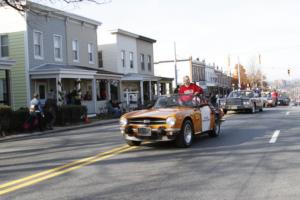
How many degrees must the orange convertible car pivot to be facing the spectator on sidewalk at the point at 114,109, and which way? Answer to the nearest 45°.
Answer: approximately 135° to its right

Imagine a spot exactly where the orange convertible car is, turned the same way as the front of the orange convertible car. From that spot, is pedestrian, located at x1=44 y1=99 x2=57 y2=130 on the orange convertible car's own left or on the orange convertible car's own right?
on the orange convertible car's own right

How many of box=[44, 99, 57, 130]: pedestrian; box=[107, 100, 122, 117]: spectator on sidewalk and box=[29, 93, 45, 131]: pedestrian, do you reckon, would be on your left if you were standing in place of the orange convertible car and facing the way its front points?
0

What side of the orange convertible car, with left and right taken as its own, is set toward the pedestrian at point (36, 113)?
right

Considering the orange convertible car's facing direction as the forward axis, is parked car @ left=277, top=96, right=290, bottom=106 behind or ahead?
behind

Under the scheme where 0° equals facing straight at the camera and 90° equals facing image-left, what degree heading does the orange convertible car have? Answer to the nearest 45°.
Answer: approximately 45°

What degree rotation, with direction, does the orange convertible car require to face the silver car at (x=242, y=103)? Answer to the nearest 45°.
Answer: approximately 135° to its right

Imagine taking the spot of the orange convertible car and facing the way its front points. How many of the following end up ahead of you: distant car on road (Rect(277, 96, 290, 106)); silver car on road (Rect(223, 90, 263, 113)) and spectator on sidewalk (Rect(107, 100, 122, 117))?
0
